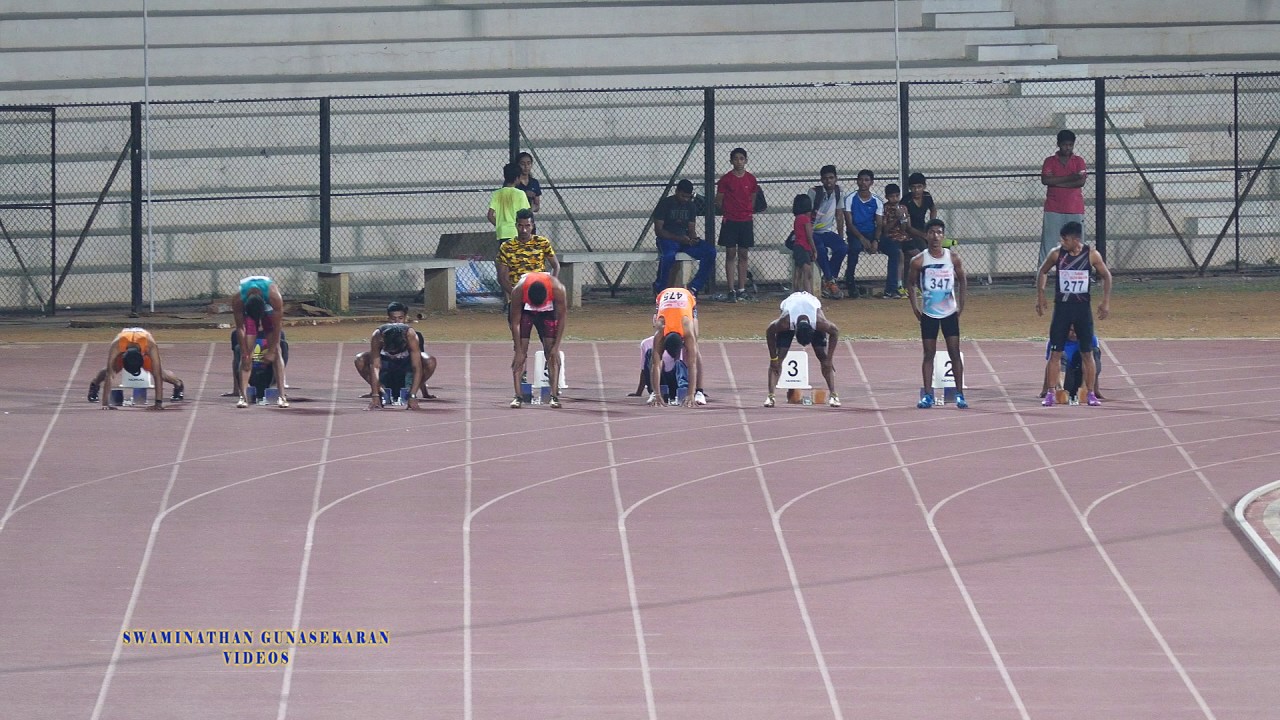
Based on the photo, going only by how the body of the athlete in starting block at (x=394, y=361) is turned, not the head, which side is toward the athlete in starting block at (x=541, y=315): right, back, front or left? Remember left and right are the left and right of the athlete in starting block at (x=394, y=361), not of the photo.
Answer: left

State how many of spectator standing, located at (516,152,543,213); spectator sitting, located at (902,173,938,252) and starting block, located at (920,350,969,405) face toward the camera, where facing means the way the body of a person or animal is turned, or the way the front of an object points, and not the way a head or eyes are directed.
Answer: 3

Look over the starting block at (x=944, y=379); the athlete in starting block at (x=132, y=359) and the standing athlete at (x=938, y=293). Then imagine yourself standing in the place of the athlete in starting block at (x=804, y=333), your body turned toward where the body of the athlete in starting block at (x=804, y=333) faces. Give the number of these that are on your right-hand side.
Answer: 1

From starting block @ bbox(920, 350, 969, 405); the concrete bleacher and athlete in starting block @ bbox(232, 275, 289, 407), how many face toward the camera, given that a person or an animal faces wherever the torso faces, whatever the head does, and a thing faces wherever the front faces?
3

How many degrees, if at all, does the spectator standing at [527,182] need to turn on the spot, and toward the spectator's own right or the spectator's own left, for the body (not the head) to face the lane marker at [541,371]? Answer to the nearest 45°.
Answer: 0° — they already face it

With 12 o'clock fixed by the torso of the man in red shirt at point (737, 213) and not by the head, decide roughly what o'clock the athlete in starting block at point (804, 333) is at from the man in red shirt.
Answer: The athlete in starting block is roughly at 12 o'clock from the man in red shirt.

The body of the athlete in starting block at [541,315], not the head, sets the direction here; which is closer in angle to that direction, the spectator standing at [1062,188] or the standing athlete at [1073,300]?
the standing athlete

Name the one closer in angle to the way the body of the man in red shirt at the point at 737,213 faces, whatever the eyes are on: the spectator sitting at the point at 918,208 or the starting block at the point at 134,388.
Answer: the starting block

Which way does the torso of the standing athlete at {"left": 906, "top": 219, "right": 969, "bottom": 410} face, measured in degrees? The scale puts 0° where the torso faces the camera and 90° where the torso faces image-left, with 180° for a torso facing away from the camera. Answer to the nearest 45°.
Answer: approximately 0°

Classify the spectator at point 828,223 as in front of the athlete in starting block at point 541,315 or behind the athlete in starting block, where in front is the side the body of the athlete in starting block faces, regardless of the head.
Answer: behind

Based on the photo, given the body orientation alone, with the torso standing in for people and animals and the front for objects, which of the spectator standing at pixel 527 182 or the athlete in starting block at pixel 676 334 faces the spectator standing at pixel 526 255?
the spectator standing at pixel 527 182
